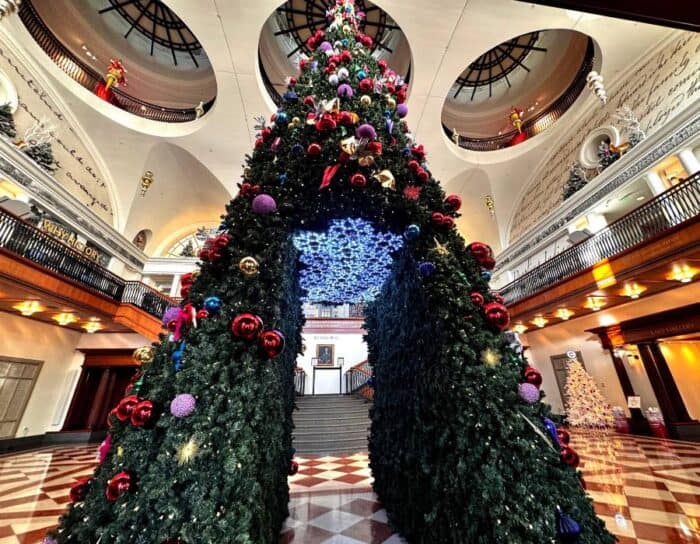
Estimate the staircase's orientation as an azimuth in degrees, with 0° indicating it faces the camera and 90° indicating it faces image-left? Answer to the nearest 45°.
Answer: approximately 0°

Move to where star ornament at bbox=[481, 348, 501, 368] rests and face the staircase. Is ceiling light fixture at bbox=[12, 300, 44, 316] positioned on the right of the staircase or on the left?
left

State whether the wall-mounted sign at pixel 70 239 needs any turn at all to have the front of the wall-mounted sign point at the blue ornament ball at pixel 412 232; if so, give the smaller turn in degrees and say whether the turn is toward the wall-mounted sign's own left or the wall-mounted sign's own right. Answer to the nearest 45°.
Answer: approximately 45° to the wall-mounted sign's own right

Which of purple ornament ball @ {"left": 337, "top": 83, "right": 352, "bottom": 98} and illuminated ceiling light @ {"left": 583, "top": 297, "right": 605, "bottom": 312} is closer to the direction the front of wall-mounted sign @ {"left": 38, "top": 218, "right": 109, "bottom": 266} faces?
the illuminated ceiling light

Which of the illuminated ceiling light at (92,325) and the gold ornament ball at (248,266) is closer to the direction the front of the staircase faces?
the gold ornament ball

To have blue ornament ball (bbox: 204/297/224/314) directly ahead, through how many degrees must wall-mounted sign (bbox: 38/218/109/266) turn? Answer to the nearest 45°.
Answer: approximately 45° to its right
